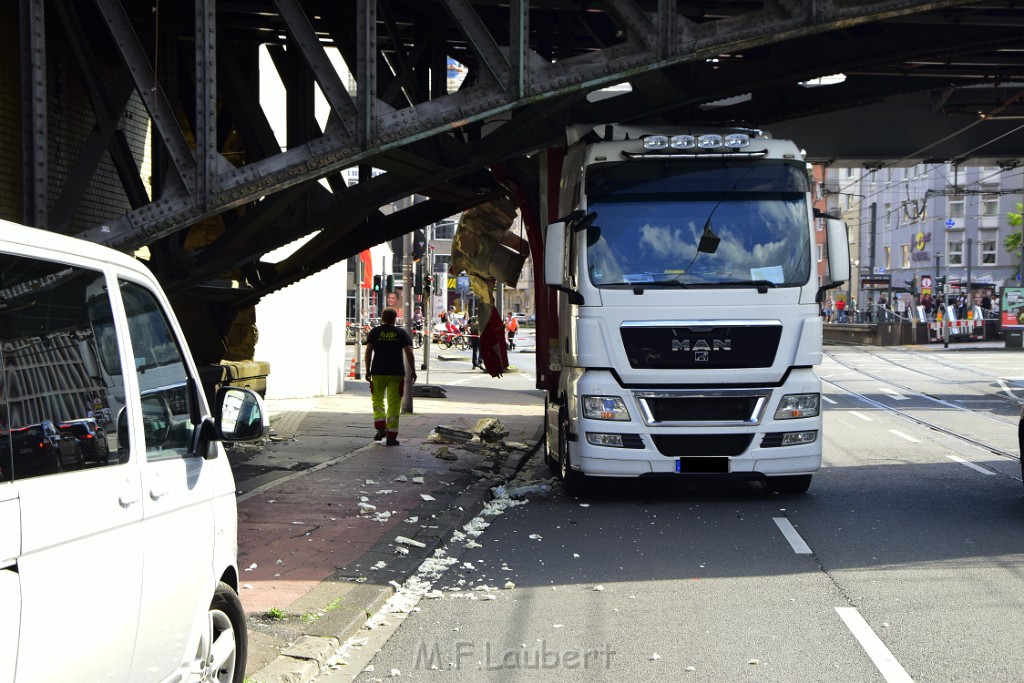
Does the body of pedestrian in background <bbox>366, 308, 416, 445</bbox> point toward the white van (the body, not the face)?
no

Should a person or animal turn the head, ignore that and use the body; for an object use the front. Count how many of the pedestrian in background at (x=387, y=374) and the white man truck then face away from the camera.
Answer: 1

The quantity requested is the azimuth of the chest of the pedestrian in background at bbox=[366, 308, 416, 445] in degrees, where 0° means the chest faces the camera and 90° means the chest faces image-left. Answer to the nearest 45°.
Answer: approximately 180°

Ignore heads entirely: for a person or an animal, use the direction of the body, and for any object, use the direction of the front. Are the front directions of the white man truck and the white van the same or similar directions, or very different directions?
very different directions

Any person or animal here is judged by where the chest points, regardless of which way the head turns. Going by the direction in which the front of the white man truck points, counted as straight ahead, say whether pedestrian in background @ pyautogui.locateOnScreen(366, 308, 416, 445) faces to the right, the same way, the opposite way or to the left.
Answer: the opposite way

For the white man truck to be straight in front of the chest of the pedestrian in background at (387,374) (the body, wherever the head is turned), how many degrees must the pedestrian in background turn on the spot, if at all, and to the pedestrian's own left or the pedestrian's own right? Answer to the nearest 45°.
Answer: approximately 135° to the pedestrian's own right

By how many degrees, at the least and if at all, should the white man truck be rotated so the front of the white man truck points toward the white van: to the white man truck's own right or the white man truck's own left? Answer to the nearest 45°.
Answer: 0° — it already faces it

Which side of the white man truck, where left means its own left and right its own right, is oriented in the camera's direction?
front

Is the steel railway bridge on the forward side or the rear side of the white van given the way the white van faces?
on the forward side

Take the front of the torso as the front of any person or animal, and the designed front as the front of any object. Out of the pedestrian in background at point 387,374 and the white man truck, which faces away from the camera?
the pedestrian in background

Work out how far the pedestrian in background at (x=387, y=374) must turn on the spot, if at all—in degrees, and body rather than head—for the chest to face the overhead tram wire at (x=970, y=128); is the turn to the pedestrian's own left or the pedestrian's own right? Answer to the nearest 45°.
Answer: approximately 45° to the pedestrian's own right

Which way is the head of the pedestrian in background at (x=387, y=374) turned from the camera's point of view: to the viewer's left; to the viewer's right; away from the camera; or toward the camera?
away from the camera

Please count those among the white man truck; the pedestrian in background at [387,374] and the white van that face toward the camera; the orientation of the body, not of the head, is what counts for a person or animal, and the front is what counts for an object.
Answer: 1
